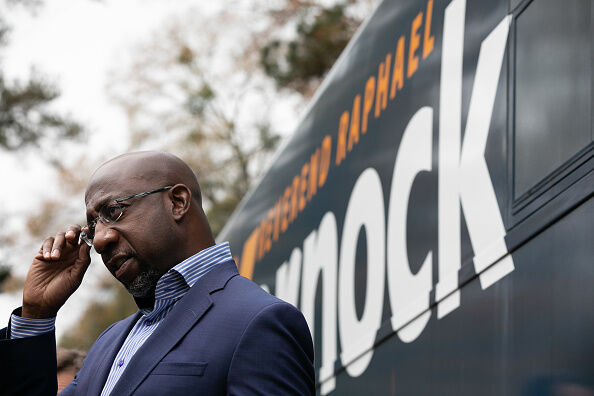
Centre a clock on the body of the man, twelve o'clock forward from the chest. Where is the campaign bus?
The campaign bus is roughly at 7 o'clock from the man.

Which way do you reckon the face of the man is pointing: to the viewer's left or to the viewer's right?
to the viewer's left

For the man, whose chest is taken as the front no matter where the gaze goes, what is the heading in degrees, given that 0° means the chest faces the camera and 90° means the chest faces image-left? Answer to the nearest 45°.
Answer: approximately 45°

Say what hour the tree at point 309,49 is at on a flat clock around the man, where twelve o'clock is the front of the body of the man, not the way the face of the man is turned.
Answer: The tree is roughly at 5 o'clock from the man.
